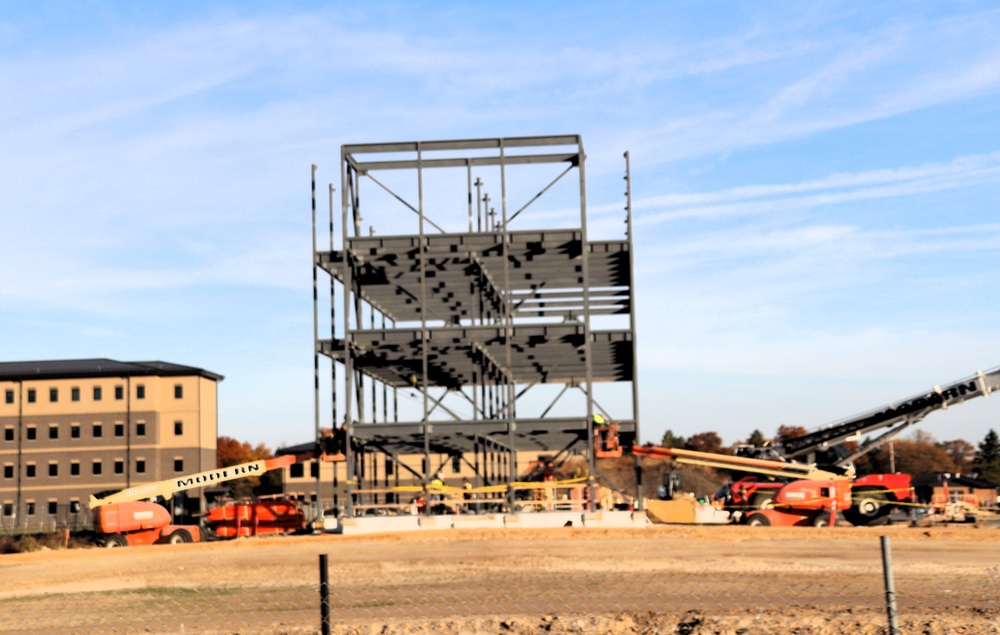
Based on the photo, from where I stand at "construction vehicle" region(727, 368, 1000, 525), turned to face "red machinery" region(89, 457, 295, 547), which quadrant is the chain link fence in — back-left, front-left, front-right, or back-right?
front-left

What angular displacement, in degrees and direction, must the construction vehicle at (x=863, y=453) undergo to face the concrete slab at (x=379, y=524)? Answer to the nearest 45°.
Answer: approximately 135° to its right

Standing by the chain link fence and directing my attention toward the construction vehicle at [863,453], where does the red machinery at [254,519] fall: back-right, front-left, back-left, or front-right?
front-left

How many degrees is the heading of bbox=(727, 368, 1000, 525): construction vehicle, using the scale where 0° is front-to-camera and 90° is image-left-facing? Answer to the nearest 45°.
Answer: approximately 270°

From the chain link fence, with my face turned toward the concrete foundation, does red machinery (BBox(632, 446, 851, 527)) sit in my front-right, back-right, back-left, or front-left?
front-right

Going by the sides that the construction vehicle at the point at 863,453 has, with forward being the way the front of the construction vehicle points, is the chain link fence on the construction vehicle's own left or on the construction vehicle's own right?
on the construction vehicle's own right
